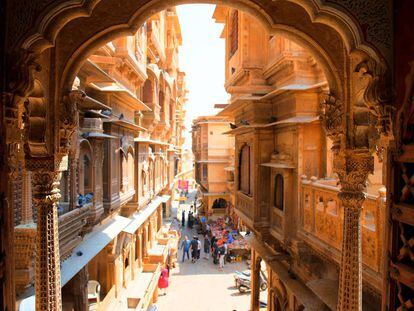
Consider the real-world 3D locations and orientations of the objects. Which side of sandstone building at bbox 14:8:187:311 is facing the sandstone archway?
right

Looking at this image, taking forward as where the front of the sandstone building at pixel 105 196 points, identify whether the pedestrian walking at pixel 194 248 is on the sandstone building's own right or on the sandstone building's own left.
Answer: on the sandstone building's own left

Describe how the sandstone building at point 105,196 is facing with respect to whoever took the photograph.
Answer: facing to the right of the viewer

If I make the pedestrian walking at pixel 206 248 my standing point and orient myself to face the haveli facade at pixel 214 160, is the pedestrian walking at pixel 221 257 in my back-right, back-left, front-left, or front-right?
back-right

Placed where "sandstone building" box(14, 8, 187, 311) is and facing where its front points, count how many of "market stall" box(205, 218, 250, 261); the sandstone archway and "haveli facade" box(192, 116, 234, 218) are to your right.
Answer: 1

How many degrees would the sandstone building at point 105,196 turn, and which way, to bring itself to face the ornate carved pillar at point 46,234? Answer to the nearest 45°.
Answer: approximately 90° to its right

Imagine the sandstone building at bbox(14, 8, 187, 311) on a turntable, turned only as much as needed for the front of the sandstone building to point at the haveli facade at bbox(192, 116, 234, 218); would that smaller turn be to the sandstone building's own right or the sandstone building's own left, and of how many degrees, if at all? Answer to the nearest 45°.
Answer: approximately 45° to the sandstone building's own left

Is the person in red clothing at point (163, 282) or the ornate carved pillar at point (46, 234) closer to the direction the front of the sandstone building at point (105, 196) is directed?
the person in red clothing

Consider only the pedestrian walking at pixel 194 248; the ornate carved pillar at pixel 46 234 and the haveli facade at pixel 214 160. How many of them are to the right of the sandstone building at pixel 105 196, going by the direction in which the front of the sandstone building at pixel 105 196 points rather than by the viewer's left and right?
1

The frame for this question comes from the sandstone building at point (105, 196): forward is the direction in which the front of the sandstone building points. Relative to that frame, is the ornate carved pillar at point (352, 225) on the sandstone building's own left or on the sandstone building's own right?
on the sandstone building's own right

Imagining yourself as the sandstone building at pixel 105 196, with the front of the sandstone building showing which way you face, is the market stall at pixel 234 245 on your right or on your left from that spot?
on your left

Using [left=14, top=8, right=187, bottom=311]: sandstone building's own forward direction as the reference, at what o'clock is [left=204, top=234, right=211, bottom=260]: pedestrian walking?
The pedestrian walking is roughly at 10 o'clock from the sandstone building.
